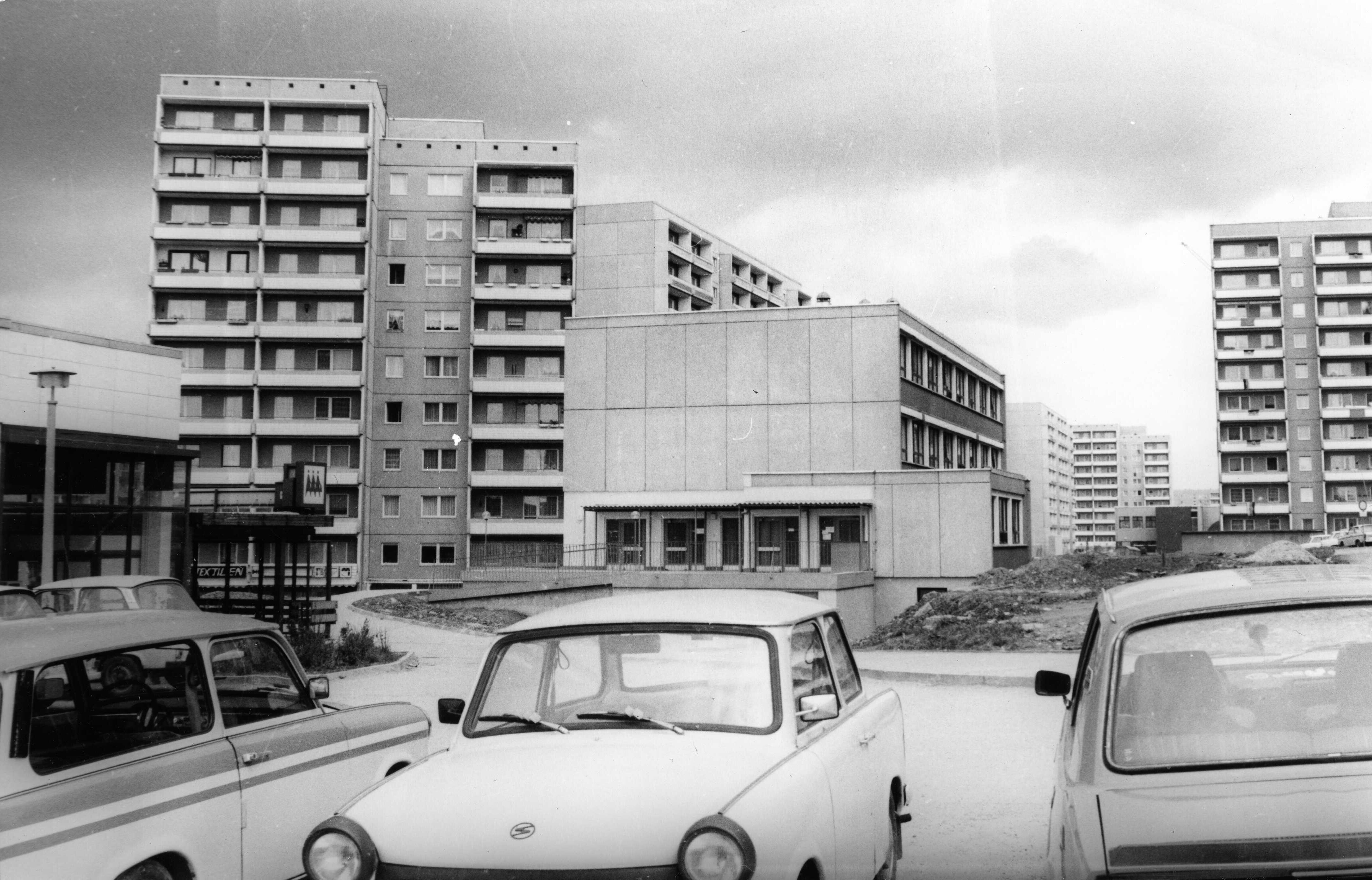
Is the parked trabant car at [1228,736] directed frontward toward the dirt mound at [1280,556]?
yes

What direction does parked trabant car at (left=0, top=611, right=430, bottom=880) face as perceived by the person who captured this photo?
facing away from the viewer and to the right of the viewer

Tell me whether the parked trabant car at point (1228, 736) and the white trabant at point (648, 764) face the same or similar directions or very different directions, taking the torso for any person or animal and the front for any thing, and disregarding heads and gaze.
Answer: very different directions

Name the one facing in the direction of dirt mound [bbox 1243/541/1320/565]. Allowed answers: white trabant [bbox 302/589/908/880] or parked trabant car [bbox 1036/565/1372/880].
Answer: the parked trabant car

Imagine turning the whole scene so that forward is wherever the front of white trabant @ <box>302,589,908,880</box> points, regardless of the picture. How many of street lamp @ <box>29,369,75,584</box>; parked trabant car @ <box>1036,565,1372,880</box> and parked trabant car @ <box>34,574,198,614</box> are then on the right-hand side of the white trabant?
2

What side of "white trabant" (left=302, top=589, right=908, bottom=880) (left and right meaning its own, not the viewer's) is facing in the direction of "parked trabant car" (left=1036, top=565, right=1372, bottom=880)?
left

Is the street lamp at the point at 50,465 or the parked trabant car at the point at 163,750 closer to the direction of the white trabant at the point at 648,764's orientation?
the parked trabant car

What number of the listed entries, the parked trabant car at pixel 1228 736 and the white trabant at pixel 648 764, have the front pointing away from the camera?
1

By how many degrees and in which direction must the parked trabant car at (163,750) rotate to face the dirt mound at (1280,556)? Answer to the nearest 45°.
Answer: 0° — it already faces it

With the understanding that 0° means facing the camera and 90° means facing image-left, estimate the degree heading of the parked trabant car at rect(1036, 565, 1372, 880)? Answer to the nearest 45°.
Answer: approximately 180°

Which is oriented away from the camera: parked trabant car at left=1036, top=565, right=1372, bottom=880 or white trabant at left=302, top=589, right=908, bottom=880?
the parked trabant car

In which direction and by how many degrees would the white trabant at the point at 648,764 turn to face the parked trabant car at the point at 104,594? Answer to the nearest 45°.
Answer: approximately 90° to its right
